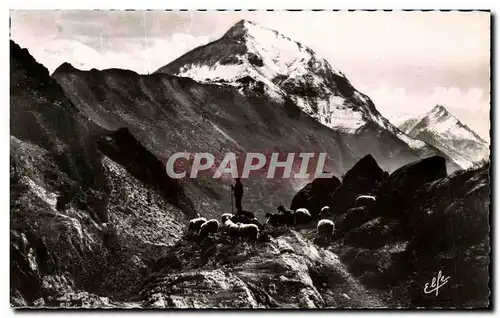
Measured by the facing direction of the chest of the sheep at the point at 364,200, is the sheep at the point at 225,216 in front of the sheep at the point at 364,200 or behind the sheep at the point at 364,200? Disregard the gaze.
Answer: in front

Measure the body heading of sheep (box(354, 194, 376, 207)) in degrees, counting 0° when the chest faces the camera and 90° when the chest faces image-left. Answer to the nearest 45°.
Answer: approximately 90°

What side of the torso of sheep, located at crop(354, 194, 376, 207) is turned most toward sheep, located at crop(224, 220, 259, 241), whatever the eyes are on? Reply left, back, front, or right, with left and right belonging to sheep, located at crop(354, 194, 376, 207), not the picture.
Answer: front
